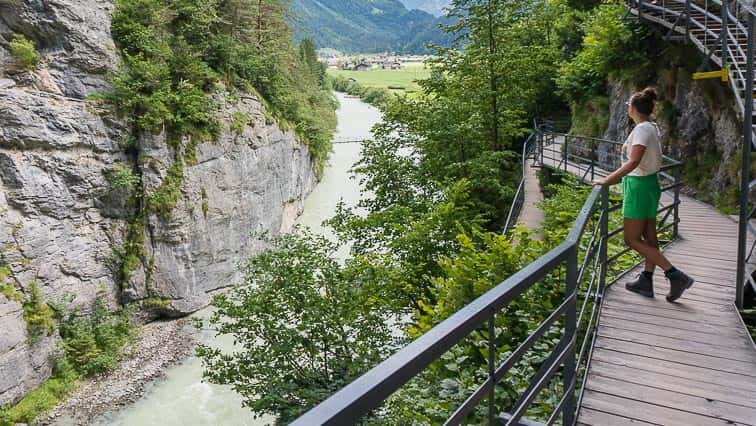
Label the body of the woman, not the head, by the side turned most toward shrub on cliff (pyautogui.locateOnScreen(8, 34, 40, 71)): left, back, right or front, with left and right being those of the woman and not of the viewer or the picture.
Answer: front

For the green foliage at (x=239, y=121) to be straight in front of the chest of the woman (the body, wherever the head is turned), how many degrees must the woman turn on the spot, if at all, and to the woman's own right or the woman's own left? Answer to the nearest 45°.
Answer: approximately 45° to the woman's own right

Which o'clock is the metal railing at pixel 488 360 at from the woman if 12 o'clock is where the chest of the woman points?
The metal railing is roughly at 9 o'clock from the woman.

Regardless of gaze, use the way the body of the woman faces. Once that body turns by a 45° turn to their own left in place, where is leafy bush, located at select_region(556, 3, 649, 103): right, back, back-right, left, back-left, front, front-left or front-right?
back-right

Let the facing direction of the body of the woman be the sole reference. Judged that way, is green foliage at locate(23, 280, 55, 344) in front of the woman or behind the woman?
in front

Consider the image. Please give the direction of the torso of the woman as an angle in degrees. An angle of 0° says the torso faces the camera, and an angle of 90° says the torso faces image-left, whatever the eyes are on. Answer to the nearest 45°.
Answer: approximately 90°

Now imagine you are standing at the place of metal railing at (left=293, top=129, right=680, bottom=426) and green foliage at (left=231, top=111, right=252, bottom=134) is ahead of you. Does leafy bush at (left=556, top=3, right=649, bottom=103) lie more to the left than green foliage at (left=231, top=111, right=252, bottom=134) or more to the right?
right

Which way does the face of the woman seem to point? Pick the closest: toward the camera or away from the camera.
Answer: away from the camera

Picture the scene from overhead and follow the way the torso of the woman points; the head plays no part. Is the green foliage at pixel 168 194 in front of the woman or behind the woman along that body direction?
in front

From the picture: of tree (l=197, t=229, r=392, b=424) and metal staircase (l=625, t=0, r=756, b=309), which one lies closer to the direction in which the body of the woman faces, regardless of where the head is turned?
the tree

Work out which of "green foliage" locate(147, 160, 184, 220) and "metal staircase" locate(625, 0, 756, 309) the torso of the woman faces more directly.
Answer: the green foliage

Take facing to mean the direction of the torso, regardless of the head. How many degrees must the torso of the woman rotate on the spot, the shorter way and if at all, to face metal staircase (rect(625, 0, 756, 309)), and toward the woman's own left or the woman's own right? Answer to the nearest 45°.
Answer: approximately 90° to the woman's own right
